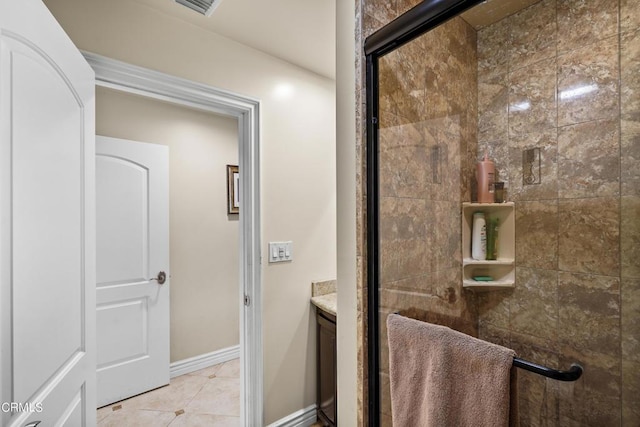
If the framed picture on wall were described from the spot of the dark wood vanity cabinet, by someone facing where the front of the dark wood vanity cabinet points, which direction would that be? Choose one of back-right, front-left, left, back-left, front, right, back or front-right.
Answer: right

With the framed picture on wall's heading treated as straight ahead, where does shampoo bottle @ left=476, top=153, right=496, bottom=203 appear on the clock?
The shampoo bottle is roughly at 1 o'clock from the framed picture on wall.

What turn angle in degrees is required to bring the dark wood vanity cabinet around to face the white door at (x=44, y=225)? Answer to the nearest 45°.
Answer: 0° — it already faces it

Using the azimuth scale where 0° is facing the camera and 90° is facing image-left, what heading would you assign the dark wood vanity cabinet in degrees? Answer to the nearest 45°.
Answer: approximately 45°

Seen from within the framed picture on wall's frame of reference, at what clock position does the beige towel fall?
The beige towel is roughly at 1 o'clock from the framed picture on wall.

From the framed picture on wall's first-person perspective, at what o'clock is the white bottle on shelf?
The white bottle on shelf is roughly at 1 o'clock from the framed picture on wall.
